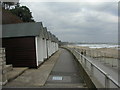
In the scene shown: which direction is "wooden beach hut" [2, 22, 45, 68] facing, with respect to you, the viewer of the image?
facing to the right of the viewer
